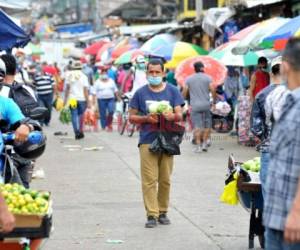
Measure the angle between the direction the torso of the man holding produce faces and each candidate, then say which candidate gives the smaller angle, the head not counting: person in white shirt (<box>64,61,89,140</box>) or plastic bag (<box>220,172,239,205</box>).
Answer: the plastic bag

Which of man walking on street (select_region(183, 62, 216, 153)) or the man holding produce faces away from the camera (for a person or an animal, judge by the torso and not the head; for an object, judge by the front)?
the man walking on street

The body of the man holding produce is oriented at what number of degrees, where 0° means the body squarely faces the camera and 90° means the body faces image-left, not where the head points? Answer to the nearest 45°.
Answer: approximately 0°

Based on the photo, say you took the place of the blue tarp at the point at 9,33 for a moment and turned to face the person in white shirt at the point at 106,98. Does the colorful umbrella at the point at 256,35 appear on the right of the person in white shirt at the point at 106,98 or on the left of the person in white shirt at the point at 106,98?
right

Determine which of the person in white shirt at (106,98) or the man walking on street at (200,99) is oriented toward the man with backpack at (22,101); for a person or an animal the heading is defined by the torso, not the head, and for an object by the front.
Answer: the person in white shirt

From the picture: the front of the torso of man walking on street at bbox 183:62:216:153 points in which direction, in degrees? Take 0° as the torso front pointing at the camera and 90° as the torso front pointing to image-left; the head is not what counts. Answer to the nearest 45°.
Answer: approximately 180°

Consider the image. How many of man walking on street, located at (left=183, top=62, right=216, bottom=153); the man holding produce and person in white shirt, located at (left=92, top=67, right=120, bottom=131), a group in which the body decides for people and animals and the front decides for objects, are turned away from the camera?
1

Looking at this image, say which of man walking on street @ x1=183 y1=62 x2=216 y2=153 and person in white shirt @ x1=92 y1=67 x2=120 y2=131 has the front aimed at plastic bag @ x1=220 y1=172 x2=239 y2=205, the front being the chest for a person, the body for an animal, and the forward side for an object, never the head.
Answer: the person in white shirt

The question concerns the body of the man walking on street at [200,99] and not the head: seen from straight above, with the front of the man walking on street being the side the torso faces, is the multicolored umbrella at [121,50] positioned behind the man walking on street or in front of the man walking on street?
in front

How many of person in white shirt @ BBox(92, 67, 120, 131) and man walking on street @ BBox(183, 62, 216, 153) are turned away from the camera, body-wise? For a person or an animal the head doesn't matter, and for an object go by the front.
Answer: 1

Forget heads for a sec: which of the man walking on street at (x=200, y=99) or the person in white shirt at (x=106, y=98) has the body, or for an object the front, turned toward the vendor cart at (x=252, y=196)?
the person in white shirt

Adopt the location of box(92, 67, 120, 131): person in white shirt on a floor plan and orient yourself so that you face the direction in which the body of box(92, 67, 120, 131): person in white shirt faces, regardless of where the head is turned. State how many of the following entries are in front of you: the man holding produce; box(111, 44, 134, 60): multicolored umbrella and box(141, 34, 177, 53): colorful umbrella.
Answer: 1
